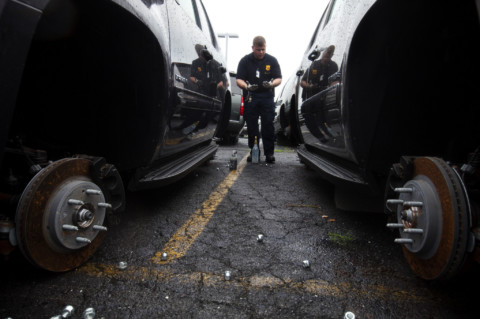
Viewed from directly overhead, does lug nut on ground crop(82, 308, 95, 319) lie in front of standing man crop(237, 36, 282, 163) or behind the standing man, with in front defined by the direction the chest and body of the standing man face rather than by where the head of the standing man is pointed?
in front

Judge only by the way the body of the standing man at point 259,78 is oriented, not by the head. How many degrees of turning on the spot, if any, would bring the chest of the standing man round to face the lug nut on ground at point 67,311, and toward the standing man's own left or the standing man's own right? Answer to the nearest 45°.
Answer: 0° — they already face it

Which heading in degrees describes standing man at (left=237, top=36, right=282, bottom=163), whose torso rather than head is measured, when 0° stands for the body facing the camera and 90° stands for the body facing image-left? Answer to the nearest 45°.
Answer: approximately 0°

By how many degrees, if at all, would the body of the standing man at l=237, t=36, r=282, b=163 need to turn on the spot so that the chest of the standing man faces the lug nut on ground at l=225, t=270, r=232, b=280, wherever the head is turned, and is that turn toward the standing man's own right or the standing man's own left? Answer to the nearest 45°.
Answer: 0° — they already face it
